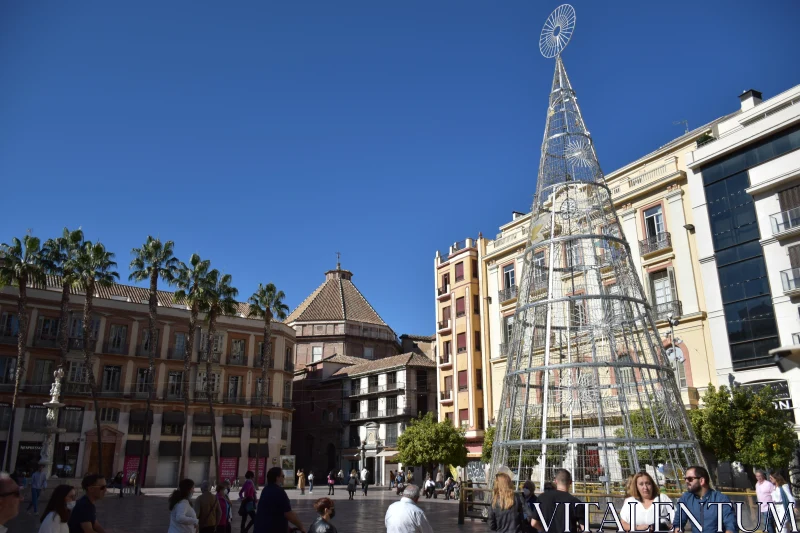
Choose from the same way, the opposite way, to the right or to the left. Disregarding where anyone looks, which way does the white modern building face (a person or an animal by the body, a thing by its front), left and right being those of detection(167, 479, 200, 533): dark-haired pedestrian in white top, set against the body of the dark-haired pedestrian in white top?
the opposite way

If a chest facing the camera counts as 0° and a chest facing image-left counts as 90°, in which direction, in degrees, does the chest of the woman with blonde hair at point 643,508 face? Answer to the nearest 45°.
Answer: approximately 0°

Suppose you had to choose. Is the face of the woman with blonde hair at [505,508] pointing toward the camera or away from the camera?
away from the camera

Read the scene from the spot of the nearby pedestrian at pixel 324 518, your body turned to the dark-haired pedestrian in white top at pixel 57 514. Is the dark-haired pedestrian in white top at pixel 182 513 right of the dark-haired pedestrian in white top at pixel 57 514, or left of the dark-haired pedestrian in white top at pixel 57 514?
right

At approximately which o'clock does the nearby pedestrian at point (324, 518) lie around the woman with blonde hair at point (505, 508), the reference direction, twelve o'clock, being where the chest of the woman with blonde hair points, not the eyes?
The nearby pedestrian is roughly at 8 o'clock from the woman with blonde hair.

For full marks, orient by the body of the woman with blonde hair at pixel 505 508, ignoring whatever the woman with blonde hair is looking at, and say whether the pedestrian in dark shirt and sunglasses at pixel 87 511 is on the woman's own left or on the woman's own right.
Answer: on the woman's own left

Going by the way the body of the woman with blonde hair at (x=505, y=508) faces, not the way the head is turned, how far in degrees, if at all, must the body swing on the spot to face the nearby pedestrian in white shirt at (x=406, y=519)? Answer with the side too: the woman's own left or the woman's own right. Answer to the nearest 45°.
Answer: approximately 135° to the woman's own left

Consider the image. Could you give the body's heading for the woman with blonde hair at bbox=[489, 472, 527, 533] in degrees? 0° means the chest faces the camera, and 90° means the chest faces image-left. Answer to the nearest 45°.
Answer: approximately 180°
